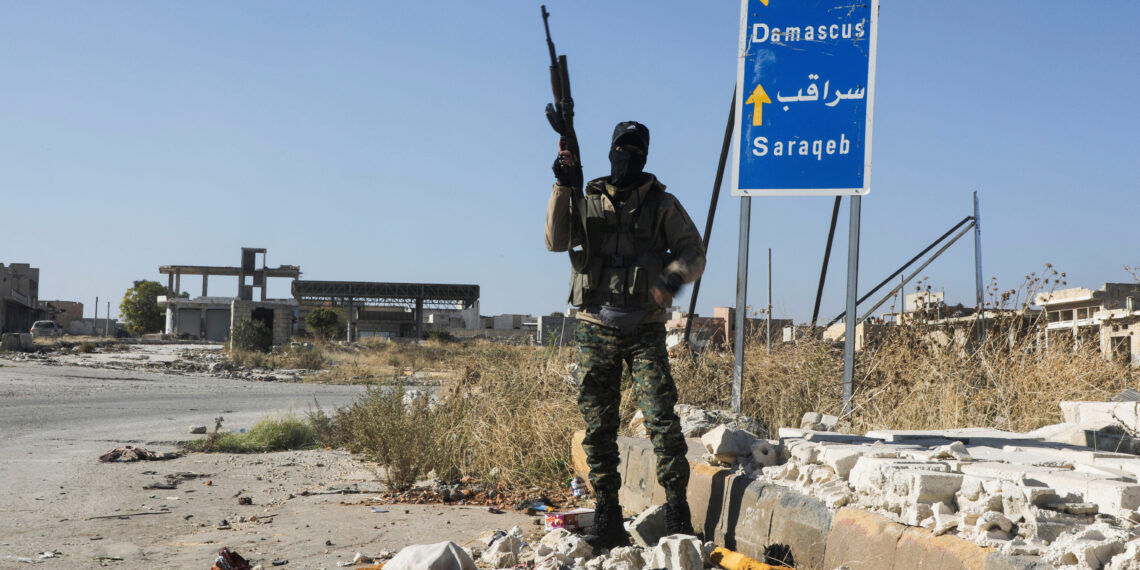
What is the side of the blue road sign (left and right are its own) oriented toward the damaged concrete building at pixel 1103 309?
back

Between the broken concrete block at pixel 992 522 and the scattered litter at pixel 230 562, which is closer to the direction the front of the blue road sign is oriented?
the broken concrete block

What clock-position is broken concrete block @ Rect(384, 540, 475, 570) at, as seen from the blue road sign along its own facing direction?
The broken concrete block is roughly at 1 o'clock from the blue road sign.

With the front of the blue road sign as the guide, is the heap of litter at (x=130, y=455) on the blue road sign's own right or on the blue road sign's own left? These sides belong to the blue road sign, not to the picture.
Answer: on the blue road sign's own right

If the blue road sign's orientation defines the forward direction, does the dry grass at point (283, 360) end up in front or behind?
behind

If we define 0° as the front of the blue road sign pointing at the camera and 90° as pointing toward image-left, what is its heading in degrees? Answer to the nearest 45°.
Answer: approximately 0°
